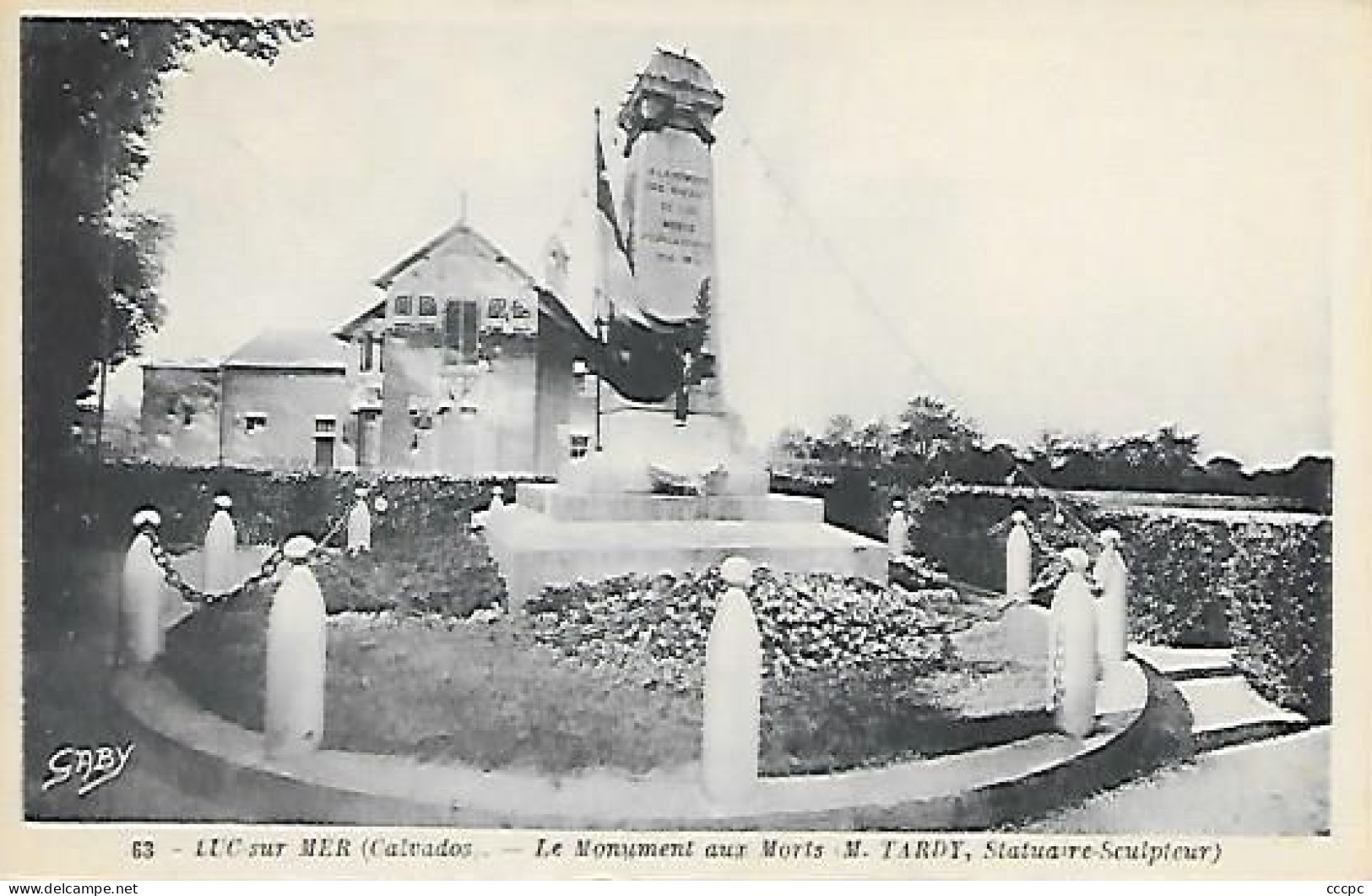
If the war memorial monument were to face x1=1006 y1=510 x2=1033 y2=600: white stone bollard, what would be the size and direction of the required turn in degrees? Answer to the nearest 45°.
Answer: approximately 90° to its left

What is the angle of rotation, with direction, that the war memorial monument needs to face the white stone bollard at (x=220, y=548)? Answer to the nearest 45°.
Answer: approximately 90° to its right

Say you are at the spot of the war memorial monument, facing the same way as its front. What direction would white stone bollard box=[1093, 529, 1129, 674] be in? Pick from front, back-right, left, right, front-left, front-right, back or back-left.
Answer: left

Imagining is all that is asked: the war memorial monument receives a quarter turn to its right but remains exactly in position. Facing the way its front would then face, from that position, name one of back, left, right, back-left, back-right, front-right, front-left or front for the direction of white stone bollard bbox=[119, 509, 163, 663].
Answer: front

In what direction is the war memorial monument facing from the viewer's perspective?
toward the camera

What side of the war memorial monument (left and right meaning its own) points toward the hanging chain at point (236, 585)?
right

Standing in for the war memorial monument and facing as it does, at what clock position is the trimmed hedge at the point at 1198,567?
The trimmed hedge is roughly at 9 o'clock from the war memorial monument.
